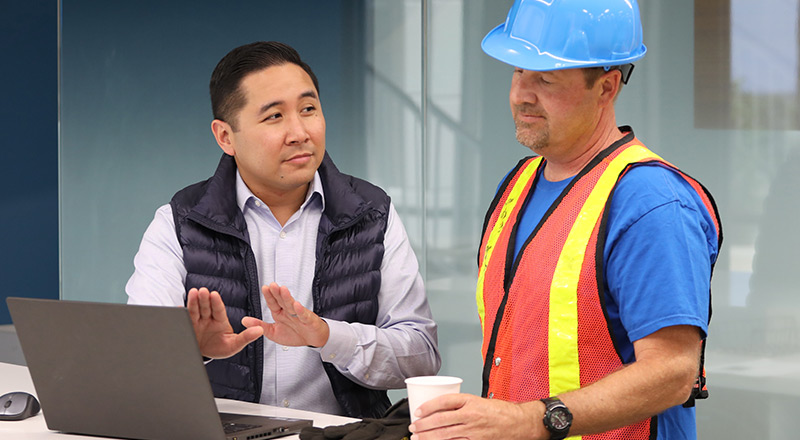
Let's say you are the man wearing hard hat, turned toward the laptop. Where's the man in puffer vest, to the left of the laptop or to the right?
right

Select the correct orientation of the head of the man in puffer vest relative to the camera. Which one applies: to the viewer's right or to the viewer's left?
to the viewer's right

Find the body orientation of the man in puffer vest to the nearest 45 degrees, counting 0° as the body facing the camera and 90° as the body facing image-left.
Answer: approximately 0°

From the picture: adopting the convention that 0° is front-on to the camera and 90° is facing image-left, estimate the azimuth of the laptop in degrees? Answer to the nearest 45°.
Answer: approximately 225°

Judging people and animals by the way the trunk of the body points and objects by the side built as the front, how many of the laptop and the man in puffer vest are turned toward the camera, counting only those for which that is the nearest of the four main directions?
1

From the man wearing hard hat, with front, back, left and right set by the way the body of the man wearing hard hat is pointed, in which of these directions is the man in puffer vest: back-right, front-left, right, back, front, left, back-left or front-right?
right

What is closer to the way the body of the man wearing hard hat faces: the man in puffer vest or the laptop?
the laptop
